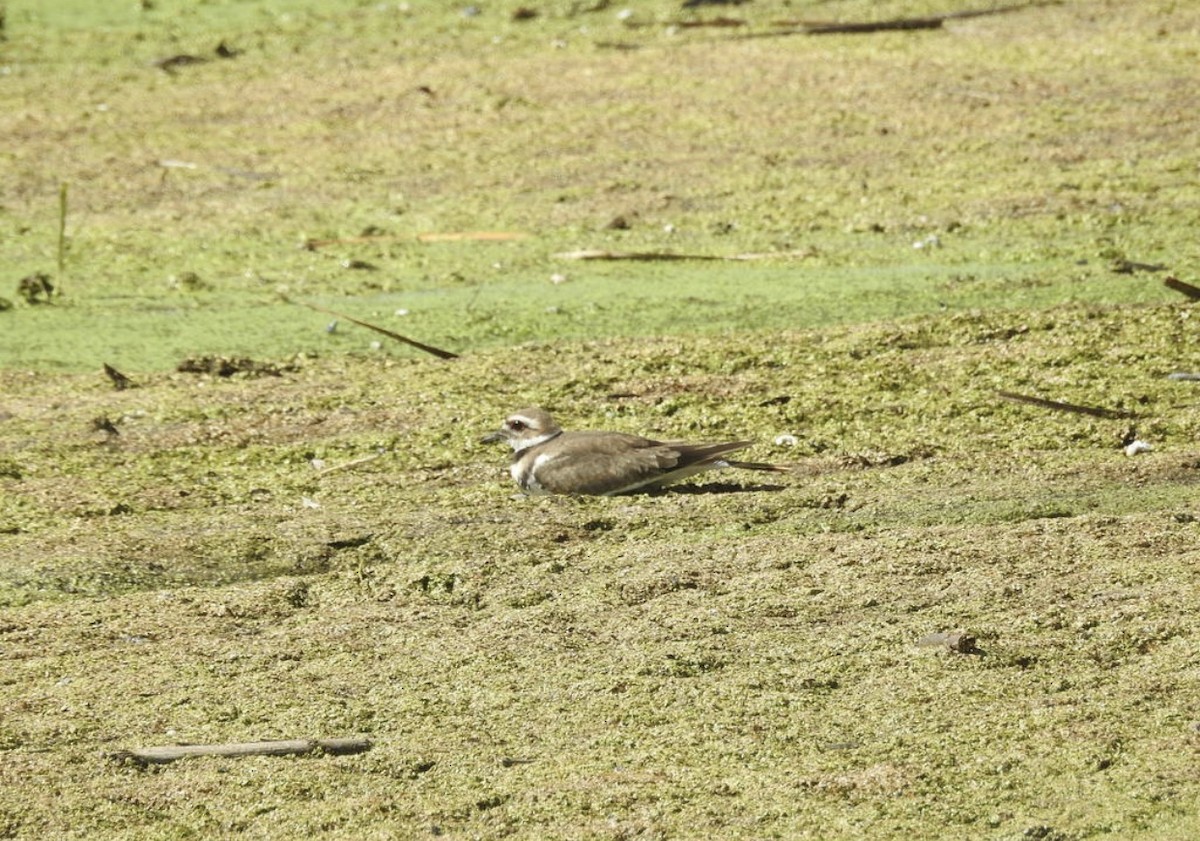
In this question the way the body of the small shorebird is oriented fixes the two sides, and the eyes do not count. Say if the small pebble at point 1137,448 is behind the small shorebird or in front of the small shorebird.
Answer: behind

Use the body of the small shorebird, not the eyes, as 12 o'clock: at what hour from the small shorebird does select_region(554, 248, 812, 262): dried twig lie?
The dried twig is roughly at 3 o'clock from the small shorebird.

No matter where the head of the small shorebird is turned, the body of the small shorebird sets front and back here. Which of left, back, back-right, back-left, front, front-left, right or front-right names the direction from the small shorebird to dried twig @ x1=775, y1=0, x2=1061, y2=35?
right

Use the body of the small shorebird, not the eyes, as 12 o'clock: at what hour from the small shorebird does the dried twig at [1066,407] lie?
The dried twig is roughly at 5 o'clock from the small shorebird.

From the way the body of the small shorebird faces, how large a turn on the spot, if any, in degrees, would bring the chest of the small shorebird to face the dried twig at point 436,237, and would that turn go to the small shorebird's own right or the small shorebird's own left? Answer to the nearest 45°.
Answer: approximately 90° to the small shorebird's own right

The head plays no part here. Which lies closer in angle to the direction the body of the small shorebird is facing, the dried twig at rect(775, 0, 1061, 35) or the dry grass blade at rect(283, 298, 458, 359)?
the dry grass blade

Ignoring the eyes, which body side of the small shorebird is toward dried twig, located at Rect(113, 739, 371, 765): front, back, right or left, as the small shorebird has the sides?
left

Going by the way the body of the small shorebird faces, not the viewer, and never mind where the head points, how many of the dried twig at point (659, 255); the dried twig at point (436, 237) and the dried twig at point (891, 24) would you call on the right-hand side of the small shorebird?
3

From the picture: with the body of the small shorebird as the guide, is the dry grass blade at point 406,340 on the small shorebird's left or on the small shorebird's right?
on the small shorebird's right

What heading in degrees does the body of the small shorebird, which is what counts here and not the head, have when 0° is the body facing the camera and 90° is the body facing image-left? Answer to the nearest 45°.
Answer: approximately 90°

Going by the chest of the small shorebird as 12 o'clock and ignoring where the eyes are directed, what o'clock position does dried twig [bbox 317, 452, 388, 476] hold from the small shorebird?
The dried twig is roughly at 1 o'clock from the small shorebird.

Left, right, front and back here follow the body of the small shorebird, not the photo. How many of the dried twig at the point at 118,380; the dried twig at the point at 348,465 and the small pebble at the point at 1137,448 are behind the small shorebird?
1
